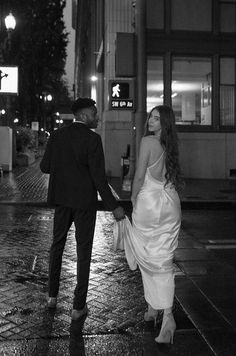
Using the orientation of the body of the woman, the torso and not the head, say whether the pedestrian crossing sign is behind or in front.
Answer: in front

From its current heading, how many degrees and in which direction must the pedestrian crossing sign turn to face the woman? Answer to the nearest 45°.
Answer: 0° — it already faces them

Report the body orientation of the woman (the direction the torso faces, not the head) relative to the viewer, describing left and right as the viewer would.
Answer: facing away from the viewer and to the left of the viewer

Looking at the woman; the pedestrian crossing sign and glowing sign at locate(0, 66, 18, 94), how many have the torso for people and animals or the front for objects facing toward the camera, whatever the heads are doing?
2

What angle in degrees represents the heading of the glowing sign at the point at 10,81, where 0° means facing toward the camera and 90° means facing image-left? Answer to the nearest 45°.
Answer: approximately 0°

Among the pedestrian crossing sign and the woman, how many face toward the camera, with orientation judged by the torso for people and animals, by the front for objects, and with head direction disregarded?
1
